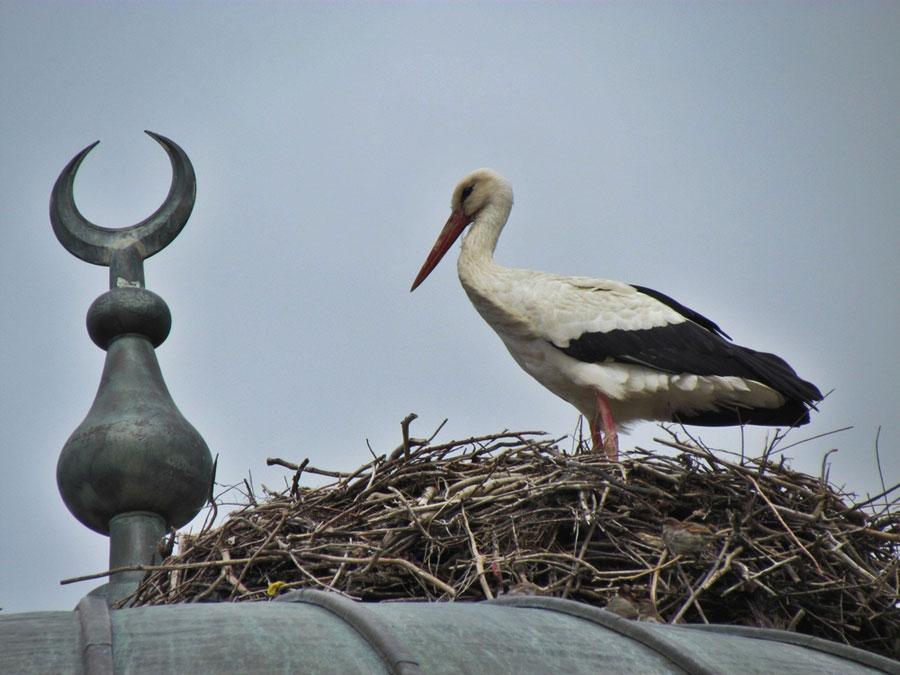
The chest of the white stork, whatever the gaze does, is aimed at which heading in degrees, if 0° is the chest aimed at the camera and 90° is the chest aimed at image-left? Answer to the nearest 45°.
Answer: approximately 90°

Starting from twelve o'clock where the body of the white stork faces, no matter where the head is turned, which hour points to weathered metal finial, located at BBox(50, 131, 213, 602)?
The weathered metal finial is roughly at 12 o'clock from the white stork.
